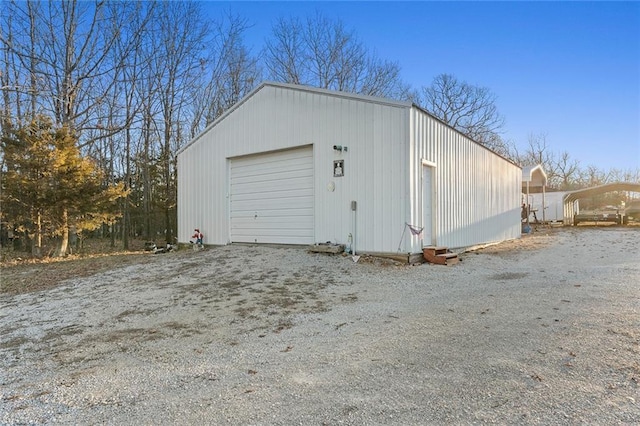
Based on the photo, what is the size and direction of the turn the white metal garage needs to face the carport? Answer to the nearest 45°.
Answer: approximately 180°

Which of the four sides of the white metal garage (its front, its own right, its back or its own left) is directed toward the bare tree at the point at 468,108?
back

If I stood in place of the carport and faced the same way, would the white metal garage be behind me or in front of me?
in front

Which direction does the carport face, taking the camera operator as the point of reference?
facing the viewer

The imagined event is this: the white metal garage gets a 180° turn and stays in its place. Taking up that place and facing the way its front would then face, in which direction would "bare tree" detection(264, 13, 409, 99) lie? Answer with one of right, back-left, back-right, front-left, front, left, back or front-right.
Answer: front-left

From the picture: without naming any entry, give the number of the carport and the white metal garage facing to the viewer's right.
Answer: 0

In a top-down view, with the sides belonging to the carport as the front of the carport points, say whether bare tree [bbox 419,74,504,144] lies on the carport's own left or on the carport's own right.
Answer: on the carport's own right

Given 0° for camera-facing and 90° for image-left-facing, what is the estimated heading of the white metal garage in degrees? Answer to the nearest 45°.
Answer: approximately 45°
